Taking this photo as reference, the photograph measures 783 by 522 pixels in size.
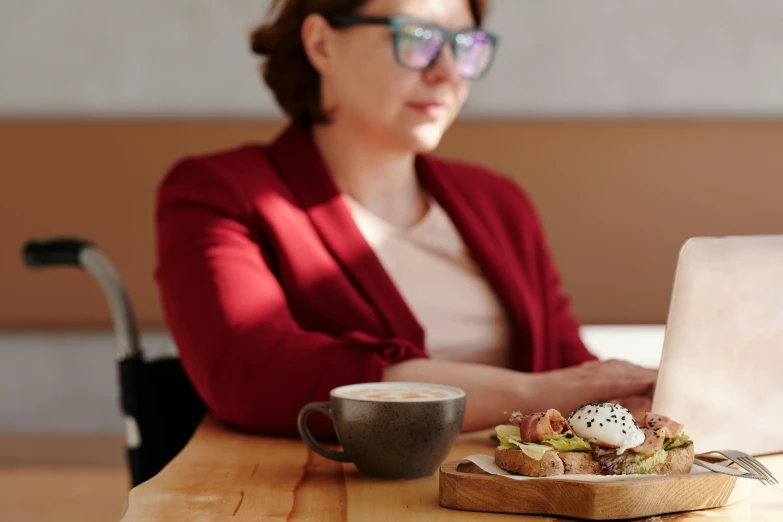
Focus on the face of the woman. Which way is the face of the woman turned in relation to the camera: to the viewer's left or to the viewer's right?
to the viewer's right

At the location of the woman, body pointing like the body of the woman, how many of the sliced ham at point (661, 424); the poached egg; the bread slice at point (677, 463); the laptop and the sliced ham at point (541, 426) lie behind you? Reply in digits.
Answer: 0

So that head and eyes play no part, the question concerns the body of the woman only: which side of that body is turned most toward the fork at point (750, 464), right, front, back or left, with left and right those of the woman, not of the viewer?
front

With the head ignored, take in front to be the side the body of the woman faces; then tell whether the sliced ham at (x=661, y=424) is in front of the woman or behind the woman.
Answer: in front

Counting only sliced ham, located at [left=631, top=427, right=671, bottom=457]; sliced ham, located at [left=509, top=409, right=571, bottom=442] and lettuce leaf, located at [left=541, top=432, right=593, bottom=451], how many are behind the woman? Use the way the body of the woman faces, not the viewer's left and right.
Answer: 0

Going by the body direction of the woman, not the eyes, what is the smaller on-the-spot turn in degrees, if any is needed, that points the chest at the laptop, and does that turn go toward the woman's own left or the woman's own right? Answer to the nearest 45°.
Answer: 0° — they already face it

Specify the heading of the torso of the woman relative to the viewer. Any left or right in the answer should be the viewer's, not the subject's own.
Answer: facing the viewer and to the right of the viewer

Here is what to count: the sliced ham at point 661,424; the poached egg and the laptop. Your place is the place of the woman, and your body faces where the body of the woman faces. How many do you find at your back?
0

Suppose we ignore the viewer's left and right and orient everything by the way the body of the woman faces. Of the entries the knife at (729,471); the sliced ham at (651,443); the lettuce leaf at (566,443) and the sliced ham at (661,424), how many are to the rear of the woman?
0

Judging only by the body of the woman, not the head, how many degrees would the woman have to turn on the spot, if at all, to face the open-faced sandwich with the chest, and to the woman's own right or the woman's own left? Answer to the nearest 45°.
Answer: approximately 45° to the woman's own right

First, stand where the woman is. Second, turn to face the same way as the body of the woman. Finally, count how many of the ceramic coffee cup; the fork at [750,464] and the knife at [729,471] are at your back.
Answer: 0

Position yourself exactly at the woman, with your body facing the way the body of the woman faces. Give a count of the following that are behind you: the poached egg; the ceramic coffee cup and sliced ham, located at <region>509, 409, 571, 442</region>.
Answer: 0

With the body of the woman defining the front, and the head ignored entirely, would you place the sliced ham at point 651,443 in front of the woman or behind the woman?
in front
